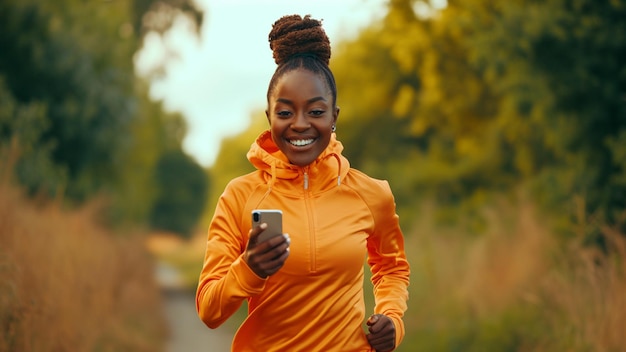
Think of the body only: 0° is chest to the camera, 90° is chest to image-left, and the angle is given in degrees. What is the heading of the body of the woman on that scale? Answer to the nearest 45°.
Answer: approximately 0°
